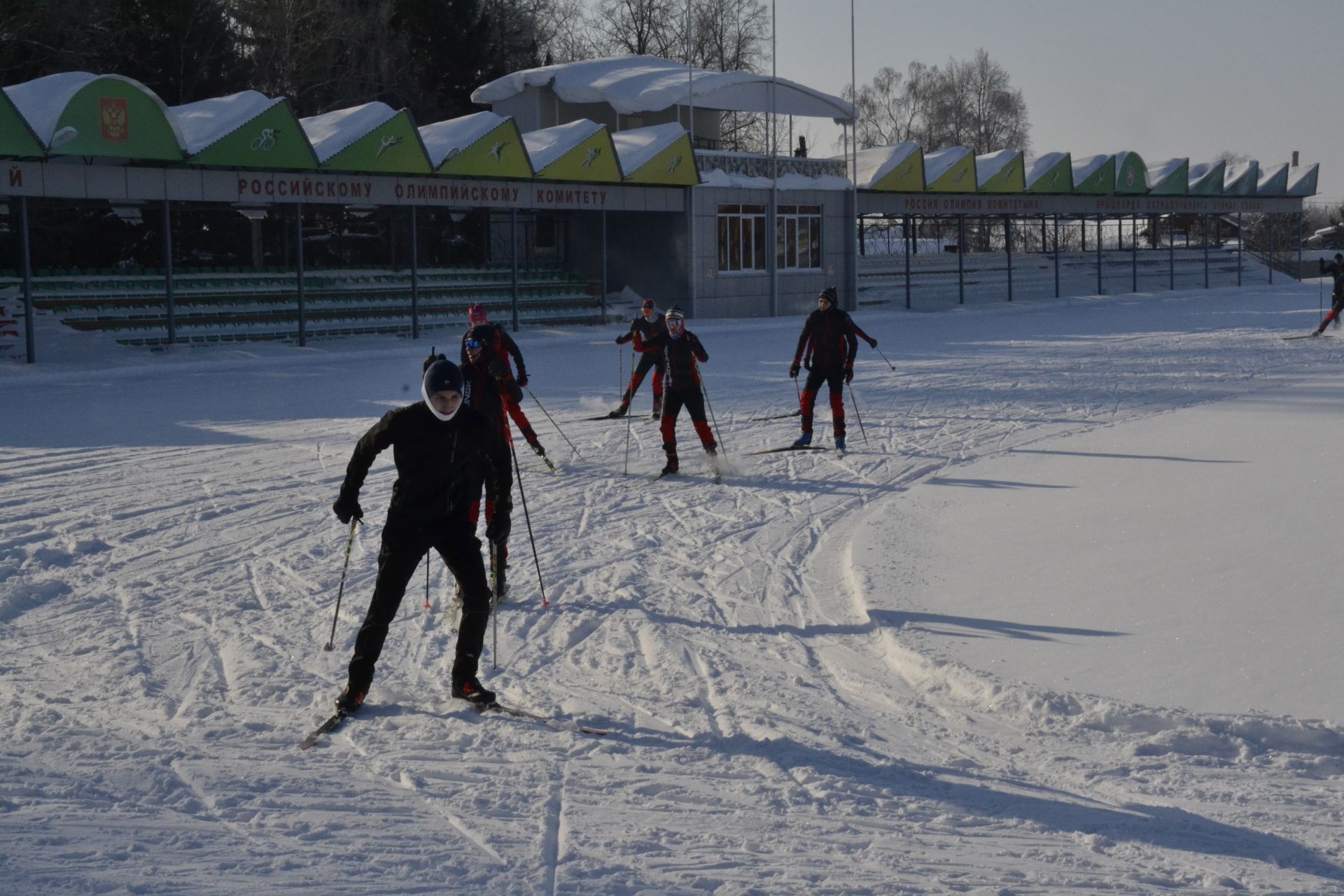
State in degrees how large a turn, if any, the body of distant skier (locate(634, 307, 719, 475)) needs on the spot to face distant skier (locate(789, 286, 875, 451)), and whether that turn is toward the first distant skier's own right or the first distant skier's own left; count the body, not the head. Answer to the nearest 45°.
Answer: approximately 135° to the first distant skier's own left

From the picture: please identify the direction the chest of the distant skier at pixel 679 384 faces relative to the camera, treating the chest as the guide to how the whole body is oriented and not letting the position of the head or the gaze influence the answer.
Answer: toward the camera

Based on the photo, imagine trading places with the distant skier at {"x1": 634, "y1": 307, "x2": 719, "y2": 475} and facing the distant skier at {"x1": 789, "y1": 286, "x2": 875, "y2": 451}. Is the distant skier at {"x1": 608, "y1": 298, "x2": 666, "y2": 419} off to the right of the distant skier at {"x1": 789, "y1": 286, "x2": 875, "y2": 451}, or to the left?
left

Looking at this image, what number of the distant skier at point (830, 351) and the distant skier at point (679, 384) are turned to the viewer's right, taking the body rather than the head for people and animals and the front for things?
0

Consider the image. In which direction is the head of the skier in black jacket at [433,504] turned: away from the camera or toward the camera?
toward the camera

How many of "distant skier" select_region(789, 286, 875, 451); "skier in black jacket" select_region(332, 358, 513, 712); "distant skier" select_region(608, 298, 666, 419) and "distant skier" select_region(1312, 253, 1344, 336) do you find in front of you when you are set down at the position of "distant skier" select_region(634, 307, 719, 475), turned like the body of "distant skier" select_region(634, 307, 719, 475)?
1

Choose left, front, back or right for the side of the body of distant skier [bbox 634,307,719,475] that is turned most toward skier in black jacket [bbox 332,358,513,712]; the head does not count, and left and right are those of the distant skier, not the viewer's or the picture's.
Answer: front

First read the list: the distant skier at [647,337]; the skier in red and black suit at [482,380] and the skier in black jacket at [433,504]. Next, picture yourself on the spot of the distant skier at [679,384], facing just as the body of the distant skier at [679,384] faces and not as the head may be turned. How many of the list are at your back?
1

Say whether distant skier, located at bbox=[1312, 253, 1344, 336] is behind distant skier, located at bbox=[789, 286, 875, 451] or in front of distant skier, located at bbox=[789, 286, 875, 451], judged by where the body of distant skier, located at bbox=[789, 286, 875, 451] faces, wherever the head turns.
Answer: behind

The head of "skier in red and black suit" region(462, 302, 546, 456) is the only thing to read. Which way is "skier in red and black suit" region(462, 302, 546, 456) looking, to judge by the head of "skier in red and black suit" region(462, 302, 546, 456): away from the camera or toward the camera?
toward the camera

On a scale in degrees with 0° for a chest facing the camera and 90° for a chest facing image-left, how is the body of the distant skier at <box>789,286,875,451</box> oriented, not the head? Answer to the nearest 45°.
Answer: approximately 45°

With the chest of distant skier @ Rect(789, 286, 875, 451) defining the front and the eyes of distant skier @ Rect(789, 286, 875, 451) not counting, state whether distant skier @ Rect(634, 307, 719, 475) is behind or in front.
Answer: in front

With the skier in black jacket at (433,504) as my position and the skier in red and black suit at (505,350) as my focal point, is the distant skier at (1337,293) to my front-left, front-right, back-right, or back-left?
front-right

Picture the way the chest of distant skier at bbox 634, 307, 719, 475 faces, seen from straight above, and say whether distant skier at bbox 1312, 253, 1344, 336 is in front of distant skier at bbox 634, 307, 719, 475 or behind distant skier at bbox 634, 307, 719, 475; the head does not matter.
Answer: behind
